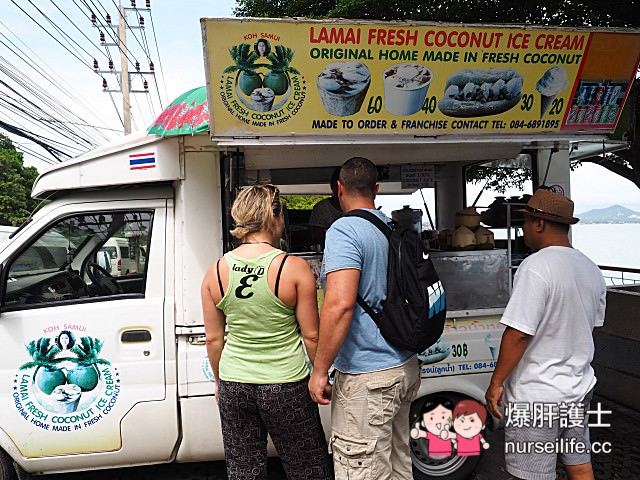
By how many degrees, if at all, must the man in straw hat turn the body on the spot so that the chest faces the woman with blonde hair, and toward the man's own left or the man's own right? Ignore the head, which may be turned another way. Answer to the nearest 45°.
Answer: approximately 90° to the man's own left

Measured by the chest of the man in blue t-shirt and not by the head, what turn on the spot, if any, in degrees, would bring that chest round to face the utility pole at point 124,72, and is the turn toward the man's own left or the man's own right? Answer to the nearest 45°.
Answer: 0° — they already face it

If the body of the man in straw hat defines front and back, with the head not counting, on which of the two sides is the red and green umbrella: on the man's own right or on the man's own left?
on the man's own left

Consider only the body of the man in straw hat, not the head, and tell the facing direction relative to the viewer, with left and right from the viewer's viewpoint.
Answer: facing away from the viewer and to the left of the viewer

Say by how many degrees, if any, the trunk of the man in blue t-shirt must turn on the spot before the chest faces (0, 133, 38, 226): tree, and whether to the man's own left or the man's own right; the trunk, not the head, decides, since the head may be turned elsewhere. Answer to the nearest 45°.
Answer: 0° — they already face it

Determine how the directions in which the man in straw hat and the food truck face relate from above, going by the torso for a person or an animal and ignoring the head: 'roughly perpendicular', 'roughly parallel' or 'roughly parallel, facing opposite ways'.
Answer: roughly perpendicular

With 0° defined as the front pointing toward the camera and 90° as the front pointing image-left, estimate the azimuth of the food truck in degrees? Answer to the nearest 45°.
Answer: approximately 90°

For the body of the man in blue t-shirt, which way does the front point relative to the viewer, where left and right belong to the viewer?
facing away from the viewer and to the left of the viewer

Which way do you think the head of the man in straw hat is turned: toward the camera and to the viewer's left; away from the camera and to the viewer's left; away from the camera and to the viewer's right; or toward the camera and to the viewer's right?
away from the camera and to the viewer's left

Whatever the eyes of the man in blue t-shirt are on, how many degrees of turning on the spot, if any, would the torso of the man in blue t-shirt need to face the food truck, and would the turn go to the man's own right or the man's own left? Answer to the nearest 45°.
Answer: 0° — they already face it

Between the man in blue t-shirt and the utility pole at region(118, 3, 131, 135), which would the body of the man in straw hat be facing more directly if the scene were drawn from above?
the utility pole
